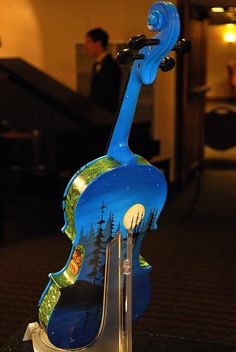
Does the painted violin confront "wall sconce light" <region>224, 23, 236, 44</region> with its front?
no

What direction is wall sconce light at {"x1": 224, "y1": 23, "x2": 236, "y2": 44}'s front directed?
toward the camera

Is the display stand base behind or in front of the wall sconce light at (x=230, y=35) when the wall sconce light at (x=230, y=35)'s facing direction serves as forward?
in front

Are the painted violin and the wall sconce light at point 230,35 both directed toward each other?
no

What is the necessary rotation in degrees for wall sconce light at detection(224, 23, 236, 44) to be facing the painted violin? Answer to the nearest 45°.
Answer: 0° — it already faces it
